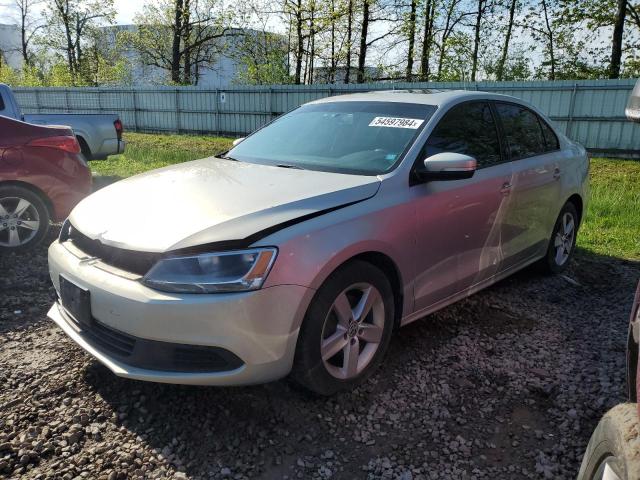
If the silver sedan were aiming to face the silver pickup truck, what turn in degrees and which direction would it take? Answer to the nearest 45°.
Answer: approximately 90° to its right

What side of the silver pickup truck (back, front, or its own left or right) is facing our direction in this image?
left

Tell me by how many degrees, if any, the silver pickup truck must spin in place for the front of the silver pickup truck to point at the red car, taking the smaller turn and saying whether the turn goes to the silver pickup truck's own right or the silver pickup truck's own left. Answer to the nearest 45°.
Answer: approximately 90° to the silver pickup truck's own left

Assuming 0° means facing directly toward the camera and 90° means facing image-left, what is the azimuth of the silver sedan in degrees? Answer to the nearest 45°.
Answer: approximately 45°

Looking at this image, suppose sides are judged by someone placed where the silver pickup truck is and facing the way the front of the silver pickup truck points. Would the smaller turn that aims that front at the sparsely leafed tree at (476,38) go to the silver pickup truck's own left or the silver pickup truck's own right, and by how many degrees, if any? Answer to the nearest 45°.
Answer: approximately 135° to the silver pickup truck's own right

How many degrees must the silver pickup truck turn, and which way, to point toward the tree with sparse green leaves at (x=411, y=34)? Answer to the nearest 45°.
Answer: approximately 135° to its right

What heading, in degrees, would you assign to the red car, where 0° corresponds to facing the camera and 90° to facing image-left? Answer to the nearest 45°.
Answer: approximately 90°
